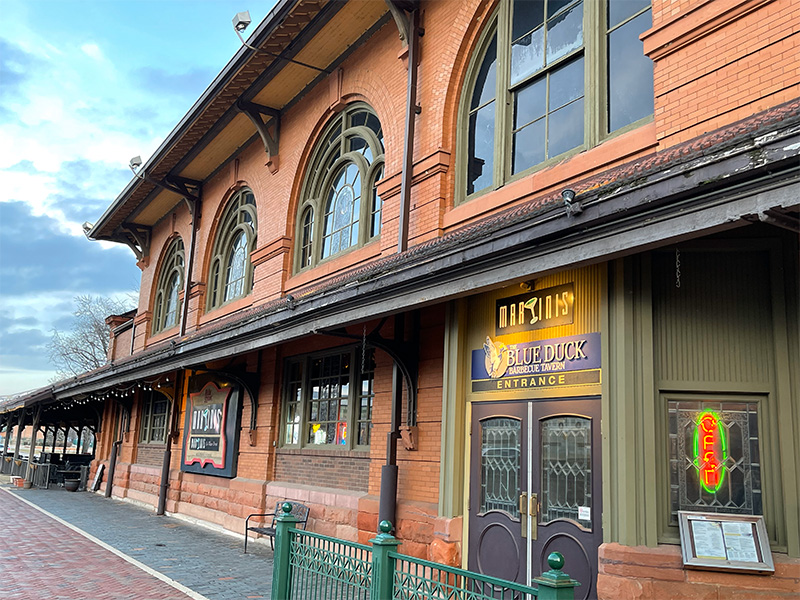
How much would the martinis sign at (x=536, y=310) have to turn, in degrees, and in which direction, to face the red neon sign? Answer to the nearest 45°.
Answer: approximately 90° to its left

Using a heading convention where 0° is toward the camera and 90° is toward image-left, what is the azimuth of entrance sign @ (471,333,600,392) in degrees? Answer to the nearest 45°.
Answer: approximately 45°

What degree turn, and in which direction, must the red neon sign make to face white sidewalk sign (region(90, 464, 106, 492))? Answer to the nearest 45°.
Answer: approximately 135° to its right

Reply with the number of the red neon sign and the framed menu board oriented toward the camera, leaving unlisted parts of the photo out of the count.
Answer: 2

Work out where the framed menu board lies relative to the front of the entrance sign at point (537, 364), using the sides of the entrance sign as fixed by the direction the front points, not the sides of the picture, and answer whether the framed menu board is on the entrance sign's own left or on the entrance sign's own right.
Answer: on the entrance sign's own left

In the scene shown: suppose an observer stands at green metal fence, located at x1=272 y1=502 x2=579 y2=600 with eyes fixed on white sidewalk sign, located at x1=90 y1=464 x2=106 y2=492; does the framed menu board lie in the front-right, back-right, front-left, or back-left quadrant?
back-right

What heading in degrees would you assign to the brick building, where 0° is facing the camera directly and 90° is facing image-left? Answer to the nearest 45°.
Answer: approximately 45°

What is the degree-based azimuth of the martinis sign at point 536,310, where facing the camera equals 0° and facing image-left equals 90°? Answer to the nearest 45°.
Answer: approximately 45°

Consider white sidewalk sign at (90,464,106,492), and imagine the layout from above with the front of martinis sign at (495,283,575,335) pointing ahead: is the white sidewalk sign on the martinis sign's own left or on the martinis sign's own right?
on the martinis sign's own right
